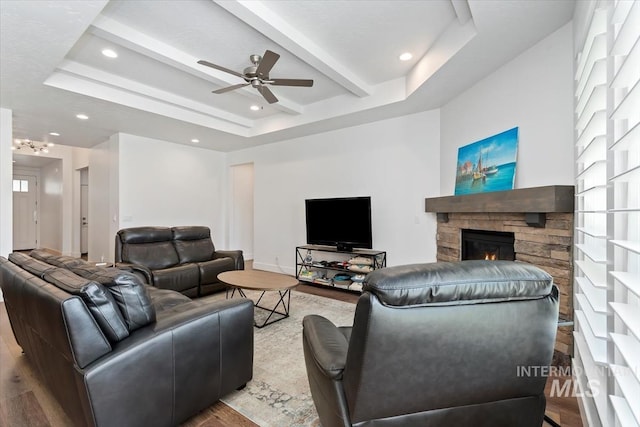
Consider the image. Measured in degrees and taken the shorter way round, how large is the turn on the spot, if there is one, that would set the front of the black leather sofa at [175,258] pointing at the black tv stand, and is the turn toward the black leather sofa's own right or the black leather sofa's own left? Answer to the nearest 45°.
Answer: approximately 45° to the black leather sofa's own left

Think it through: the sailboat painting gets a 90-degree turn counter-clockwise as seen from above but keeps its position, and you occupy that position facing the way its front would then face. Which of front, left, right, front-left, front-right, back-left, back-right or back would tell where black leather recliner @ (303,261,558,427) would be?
front-right

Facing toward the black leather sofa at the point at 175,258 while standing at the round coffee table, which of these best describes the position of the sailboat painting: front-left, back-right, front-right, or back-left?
back-right

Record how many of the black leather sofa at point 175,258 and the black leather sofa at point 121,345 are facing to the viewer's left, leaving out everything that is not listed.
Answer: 0

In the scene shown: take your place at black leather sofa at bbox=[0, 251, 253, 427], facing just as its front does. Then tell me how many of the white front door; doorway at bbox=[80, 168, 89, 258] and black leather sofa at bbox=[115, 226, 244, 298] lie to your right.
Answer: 0

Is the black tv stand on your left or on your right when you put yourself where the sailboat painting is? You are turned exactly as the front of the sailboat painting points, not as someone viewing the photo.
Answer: on your right

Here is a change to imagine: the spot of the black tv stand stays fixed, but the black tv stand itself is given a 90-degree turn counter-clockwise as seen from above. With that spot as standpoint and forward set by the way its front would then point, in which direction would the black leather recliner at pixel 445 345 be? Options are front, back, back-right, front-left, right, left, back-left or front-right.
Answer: front-right

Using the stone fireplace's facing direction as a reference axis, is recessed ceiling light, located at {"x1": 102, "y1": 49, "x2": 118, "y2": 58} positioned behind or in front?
in front

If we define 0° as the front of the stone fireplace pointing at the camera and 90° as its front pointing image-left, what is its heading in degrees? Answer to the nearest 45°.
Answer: approximately 45°

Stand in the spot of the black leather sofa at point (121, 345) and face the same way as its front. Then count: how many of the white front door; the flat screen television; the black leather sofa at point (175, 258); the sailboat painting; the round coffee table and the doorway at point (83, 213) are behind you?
0

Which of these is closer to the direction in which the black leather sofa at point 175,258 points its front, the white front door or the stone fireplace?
the stone fireplace

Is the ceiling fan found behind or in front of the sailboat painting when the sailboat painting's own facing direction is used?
in front

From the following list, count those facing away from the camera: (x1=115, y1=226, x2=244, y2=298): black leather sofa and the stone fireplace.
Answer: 0

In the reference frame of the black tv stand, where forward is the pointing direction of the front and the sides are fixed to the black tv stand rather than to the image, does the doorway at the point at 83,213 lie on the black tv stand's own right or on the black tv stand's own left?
on the black tv stand's own right

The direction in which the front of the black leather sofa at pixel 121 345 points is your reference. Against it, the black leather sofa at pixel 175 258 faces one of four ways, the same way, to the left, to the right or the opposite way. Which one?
to the right

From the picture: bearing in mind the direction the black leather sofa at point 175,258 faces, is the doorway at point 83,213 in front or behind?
behind

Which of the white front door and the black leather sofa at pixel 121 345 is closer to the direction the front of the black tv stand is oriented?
the black leather sofa

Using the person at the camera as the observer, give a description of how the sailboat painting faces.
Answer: facing the viewer and to the left of the viewer
